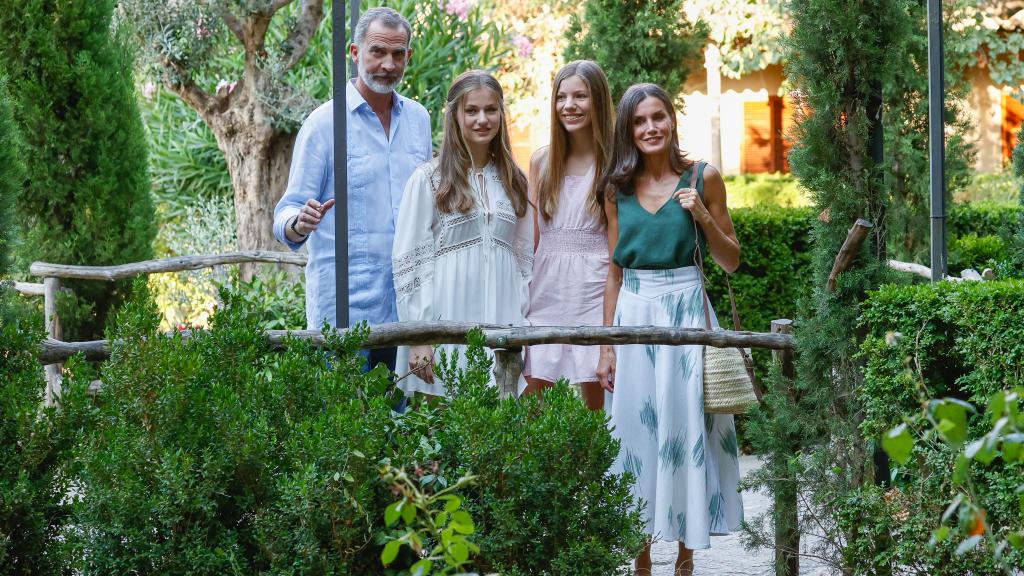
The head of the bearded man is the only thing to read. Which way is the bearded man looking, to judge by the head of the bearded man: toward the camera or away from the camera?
toward the camera

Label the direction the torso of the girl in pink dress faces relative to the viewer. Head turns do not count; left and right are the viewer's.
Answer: facing the viewer

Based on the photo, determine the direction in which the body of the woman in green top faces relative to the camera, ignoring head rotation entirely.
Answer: toward the camera

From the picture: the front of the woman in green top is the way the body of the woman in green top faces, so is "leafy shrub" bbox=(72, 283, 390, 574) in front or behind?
in front

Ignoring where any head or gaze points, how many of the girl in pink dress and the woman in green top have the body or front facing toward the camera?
2

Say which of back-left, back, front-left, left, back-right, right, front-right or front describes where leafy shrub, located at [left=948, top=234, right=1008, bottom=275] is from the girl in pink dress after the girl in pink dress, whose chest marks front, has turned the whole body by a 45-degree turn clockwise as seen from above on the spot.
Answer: back

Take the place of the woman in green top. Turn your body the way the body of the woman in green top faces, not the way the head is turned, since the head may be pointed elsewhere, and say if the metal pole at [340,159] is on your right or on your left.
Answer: on your right

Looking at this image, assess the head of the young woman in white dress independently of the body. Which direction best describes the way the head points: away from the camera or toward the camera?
toward the camera

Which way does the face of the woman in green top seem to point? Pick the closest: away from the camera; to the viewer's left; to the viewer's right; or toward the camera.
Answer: toward the camera

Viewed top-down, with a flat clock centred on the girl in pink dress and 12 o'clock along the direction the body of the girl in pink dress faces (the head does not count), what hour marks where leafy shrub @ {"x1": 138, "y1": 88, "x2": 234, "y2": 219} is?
The leafy shrub is roughly at 5 o'clock from the girl in pink dress.

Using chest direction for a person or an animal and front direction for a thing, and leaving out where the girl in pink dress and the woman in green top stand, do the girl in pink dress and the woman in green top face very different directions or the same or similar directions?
same or similar directions

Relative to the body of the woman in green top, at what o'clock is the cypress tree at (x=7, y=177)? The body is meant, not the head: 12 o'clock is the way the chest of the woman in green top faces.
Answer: The cypress tree is roughly at 3 o'clock from the woman in green top.

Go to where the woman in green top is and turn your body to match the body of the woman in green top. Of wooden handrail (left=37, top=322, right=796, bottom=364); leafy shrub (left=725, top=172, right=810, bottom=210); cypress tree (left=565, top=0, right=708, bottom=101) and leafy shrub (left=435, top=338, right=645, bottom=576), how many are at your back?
2

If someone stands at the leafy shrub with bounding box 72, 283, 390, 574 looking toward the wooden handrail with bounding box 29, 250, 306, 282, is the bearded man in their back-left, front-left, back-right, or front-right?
front-right

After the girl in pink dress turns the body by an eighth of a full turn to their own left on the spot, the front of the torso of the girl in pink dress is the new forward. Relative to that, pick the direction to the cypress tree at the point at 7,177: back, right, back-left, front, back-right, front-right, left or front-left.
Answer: back-right

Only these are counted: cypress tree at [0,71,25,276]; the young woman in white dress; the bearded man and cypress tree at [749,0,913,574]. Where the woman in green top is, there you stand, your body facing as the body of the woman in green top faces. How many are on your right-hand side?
3

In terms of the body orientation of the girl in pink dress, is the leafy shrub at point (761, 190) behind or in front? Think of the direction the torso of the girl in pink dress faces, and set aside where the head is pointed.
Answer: behind
